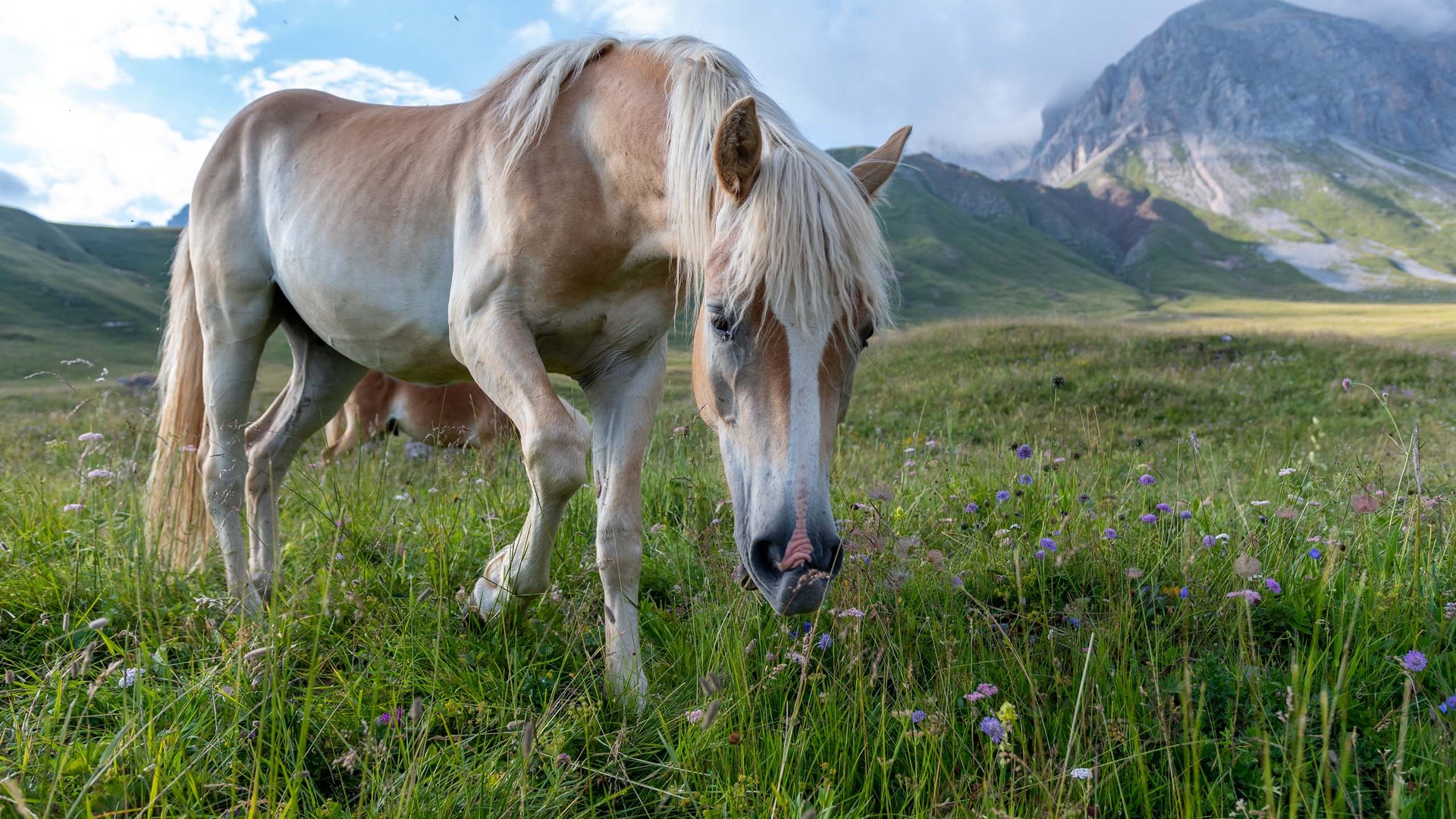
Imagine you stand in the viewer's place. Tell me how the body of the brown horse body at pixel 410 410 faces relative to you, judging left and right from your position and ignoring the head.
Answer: facing to the right of the viewer

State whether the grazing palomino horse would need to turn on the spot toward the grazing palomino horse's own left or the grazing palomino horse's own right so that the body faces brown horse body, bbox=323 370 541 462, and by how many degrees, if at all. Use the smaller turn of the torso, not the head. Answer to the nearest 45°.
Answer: approximately 135° to the grazing palomino horse's own left

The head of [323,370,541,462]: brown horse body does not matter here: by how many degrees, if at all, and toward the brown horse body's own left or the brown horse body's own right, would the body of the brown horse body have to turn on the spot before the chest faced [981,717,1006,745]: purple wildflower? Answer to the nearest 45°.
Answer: approximately 90° to the brown horse body's own right

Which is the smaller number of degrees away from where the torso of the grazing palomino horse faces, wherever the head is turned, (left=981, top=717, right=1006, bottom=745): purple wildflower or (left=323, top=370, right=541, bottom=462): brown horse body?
the purple wildflower

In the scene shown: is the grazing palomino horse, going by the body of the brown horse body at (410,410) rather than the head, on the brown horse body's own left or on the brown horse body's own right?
on the brown horse body's own right

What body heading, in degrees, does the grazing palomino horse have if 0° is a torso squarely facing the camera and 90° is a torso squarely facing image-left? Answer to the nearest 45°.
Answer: approximately 315°

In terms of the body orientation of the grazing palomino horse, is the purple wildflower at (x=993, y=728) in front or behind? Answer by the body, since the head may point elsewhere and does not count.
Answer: in front

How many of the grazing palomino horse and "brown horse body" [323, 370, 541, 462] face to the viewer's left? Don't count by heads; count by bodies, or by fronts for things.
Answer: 0

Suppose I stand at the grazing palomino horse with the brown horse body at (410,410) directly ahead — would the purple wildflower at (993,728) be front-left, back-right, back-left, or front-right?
back-right
